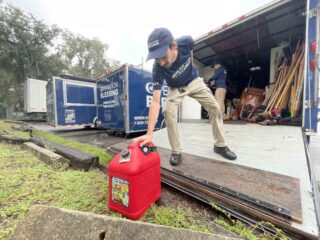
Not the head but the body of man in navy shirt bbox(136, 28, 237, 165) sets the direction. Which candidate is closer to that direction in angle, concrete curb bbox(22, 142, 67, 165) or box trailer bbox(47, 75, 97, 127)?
the concrete curb

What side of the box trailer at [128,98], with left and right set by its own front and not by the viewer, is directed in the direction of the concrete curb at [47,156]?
back

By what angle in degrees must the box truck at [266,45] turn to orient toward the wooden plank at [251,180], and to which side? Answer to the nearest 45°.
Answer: approximately 135° to its right

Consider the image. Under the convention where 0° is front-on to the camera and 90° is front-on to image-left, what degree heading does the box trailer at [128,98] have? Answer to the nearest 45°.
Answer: approximately 225°

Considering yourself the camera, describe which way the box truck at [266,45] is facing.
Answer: facing away from the viewer and to the right of the viewer

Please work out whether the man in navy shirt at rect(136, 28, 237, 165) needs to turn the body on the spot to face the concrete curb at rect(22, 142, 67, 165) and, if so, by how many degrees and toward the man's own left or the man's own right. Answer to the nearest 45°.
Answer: approximately 45° to the man's own right

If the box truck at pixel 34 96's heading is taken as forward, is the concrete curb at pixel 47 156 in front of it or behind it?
behind

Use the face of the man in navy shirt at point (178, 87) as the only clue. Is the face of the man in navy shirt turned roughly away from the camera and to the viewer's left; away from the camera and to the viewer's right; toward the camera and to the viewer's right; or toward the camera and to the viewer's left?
toward the camera and to the viewer's left

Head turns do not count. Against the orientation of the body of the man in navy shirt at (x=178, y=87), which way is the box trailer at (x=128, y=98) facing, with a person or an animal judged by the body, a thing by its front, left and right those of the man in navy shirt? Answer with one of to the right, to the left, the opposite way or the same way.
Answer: the opposite way

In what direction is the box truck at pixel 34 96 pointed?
away from the camera

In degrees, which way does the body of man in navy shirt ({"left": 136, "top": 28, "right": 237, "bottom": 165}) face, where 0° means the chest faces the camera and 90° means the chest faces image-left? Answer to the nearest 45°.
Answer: approximately 45°

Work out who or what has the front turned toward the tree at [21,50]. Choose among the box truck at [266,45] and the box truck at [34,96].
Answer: the box truck at [34,96]

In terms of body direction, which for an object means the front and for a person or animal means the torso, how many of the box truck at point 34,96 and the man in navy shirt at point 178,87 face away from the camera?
1

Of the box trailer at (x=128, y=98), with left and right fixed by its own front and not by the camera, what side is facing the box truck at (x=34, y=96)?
left

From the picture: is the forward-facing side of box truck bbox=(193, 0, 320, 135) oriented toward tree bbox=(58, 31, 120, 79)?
no

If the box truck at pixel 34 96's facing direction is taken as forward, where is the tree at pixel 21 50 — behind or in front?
in front

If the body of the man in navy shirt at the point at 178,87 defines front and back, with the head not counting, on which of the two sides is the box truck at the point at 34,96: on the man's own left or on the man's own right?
on the man's own right
